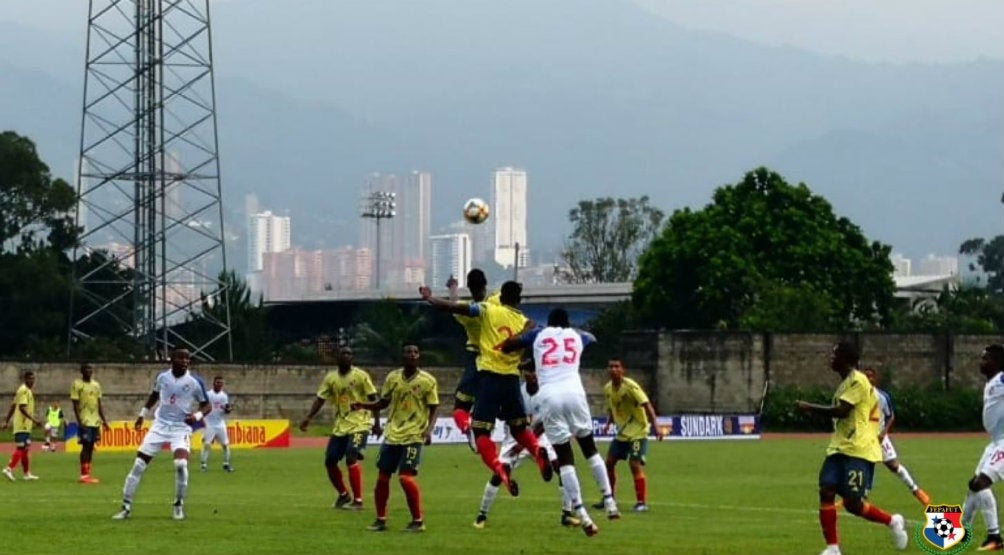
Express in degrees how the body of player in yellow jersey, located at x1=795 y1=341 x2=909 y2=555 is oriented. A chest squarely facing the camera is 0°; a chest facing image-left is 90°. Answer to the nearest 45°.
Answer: approximately 90°

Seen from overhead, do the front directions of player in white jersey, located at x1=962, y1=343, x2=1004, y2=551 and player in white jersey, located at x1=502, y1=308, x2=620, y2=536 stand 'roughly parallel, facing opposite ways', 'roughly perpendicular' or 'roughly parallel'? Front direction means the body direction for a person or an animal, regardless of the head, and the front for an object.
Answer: roughly perpendicular

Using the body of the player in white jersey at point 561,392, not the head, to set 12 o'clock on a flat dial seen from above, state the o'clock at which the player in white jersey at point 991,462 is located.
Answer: the player in white jersey at point 991,462 is roughly at 3 o'clock from the player in white jersey at point 561,392.

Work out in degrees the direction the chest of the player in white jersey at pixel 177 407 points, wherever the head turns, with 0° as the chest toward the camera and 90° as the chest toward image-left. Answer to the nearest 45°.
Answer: approximately 0°

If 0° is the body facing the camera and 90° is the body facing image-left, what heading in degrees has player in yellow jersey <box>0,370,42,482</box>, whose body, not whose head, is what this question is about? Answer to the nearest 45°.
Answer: approximately 270°

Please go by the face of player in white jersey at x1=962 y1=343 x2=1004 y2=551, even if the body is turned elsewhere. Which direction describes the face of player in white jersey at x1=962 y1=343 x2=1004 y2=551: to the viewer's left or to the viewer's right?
to the viewer's left

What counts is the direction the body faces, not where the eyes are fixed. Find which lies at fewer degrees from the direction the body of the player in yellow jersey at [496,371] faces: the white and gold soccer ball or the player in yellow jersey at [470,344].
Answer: the player in yellow jersey
